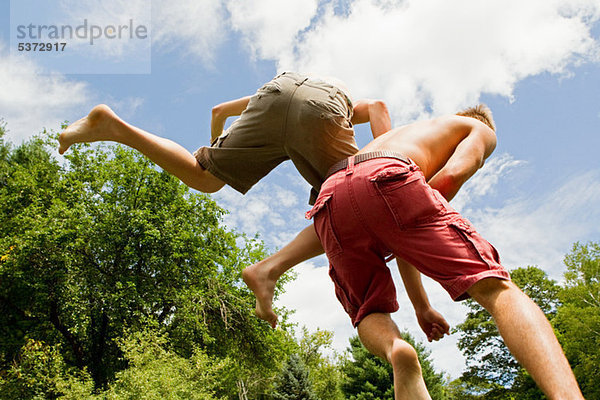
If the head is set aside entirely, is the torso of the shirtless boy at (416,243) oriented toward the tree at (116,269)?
no

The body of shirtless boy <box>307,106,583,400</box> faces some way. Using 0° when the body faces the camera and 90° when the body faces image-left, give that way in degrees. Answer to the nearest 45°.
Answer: approximately 225°
